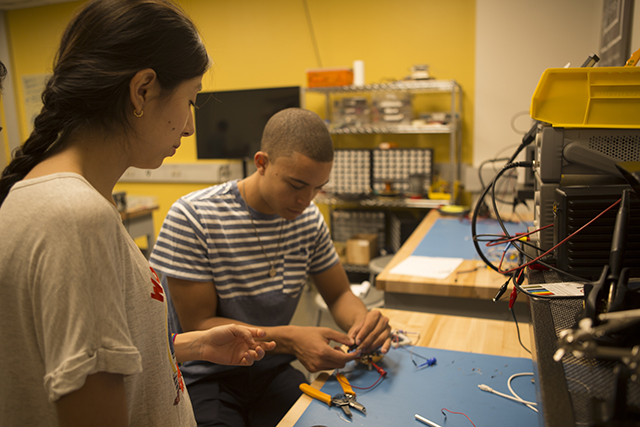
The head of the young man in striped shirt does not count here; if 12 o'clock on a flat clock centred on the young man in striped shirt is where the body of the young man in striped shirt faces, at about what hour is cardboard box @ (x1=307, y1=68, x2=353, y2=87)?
The cardboard box is roughly at 8 o'clock from the young man in striped shirt.

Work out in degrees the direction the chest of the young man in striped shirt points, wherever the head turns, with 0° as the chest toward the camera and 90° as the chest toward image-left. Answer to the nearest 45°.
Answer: approximately 315°

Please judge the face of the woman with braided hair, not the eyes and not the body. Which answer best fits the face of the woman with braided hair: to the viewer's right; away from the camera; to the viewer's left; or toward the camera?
to the viewer's right

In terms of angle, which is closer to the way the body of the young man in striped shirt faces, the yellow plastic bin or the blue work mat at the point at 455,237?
the yellow plastic bin

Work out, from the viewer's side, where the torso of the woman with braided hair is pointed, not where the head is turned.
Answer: to the viewer's right
